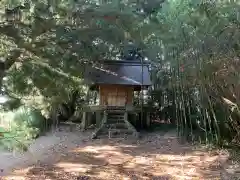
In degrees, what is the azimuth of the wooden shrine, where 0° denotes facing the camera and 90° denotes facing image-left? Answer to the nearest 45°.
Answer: approximately 0°
